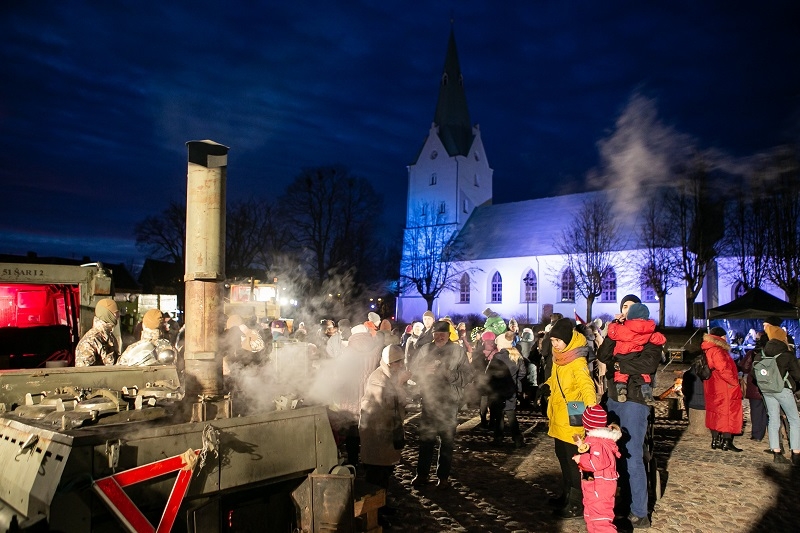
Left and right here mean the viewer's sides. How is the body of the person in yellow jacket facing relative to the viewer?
facing the viewer and to the left of the viewer

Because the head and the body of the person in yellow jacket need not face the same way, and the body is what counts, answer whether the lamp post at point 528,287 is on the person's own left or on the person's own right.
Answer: on the person's own right

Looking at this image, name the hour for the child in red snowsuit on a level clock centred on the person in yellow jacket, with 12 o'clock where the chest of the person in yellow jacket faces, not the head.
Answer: The child in red snowsuit is roughly at 10 o'clock from the person in yellow jacket.

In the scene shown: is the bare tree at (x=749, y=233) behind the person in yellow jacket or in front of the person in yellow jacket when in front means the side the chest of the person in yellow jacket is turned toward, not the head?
behind
